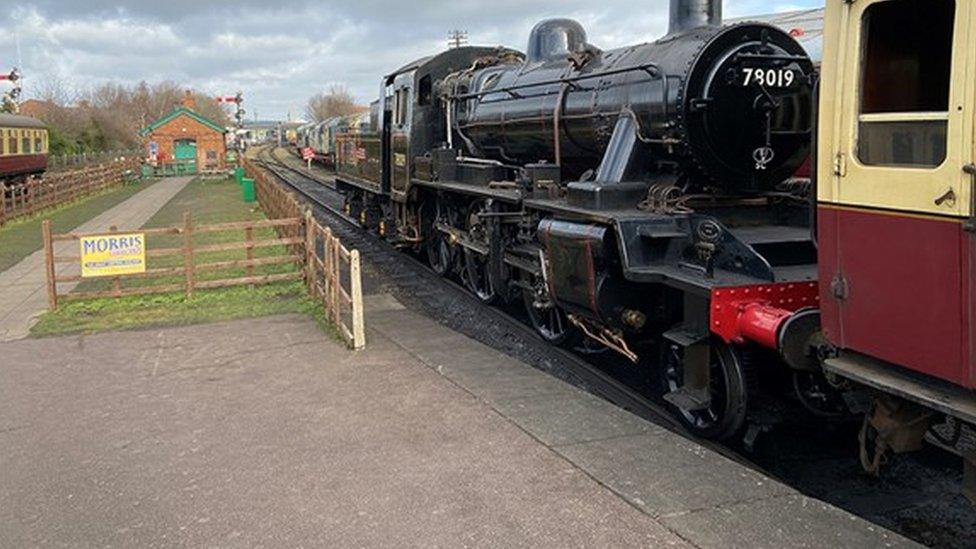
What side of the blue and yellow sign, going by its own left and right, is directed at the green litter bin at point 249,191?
back

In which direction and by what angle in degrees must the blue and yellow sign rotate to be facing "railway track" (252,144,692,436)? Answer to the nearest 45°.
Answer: approximately 90° to its left

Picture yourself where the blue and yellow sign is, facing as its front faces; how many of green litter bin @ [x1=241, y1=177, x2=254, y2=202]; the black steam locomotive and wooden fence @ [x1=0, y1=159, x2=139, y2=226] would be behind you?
2

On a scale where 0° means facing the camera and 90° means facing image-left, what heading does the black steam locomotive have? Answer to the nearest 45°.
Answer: approximately 315°

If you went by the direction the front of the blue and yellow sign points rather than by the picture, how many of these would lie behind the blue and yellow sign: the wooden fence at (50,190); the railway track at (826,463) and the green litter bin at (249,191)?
2

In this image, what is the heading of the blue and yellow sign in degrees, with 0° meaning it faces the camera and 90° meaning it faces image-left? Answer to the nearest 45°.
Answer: approximately 0°

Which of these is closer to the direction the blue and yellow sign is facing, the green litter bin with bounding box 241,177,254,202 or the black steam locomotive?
the black steam locomotive

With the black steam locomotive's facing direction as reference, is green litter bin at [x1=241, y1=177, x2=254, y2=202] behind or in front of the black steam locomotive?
behind
